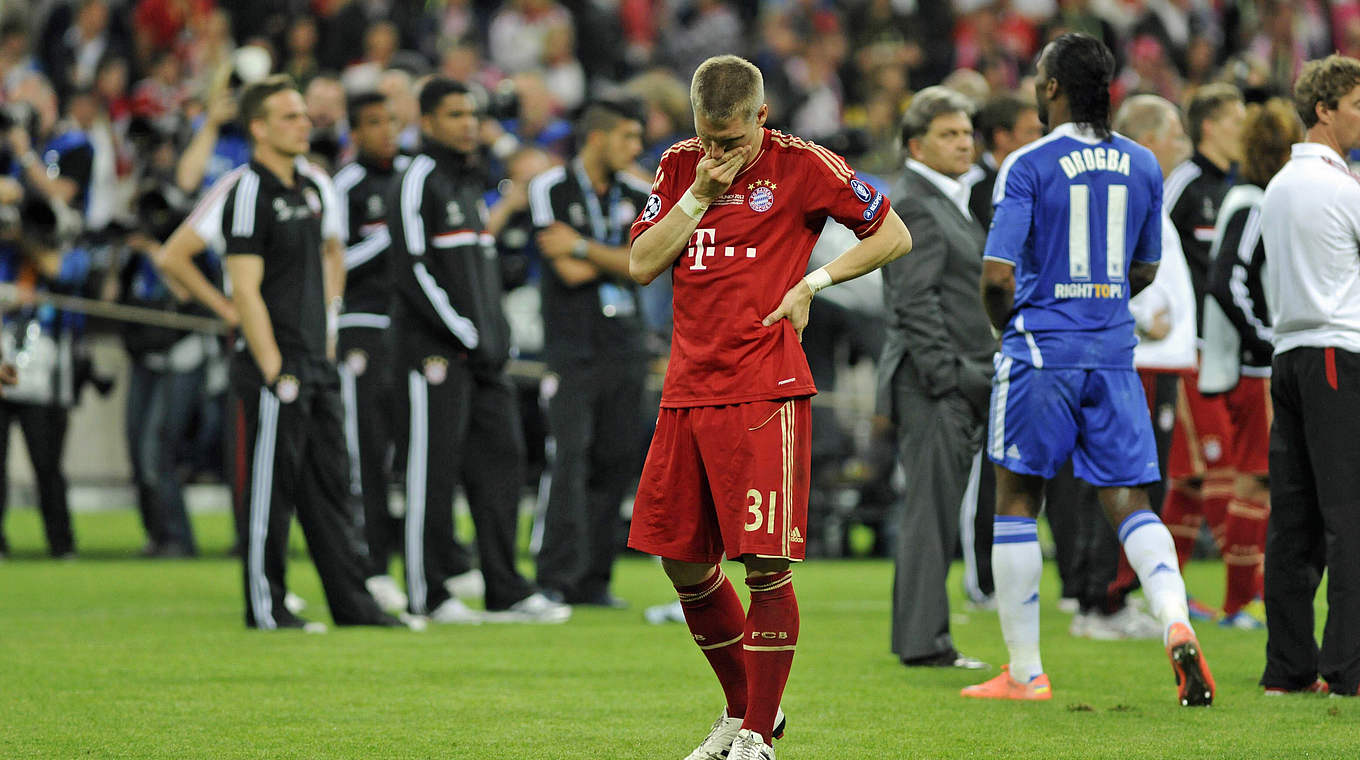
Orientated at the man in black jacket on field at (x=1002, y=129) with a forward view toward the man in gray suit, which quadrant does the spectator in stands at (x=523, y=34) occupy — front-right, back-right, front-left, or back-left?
back-right

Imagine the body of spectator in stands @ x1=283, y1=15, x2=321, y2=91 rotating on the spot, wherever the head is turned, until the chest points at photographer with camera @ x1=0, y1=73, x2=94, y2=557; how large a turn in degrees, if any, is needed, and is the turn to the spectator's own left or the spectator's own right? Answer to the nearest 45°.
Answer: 0° — they already face them

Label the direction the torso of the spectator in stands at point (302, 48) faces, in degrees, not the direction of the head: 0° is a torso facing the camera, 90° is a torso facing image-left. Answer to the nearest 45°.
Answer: approximately 0°

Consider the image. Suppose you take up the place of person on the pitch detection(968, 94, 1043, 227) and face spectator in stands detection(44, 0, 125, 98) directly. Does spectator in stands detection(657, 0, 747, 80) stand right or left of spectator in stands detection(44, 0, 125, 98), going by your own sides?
right

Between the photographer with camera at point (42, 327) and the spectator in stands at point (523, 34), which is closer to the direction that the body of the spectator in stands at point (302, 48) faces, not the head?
the photographer with camera
